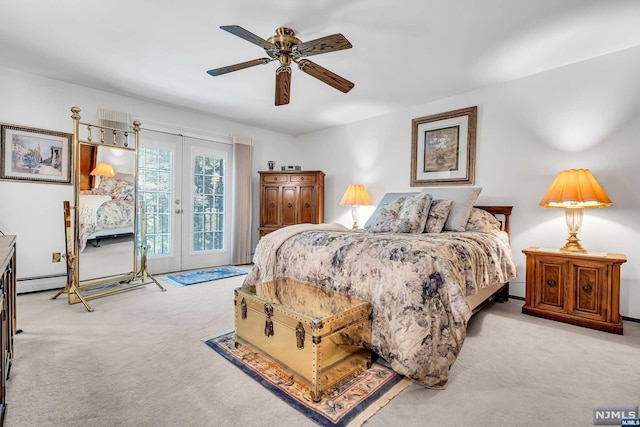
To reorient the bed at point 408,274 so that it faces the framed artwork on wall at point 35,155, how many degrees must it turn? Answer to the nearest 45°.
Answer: approximately 45° to its right

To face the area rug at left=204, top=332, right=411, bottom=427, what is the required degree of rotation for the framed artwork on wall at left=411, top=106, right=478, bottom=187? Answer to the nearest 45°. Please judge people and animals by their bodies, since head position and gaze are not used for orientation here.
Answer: approximately 45° to its left

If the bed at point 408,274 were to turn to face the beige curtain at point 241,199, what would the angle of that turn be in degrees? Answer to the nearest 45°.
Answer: approximately 90° to its right

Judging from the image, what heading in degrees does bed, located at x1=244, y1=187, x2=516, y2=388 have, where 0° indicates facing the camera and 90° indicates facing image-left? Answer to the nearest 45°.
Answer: approximately 45°

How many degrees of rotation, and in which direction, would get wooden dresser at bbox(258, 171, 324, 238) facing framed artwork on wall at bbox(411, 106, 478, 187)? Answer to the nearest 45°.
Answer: approximately 45° to its left

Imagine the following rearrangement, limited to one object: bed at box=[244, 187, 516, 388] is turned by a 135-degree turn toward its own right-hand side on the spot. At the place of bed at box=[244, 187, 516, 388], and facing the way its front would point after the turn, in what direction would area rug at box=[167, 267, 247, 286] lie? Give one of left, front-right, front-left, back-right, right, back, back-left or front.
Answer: front-left

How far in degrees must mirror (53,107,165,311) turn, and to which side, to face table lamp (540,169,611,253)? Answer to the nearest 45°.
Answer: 0° — it already faces it

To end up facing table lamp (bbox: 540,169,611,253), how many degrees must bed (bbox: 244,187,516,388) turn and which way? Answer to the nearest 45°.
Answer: approximately 180°
